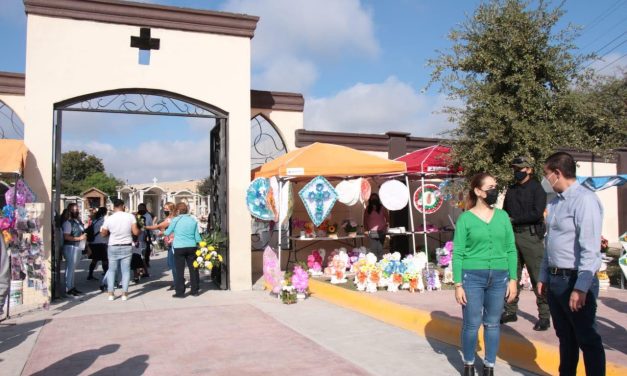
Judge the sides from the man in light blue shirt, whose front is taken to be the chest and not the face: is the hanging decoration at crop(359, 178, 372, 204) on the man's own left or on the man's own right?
on the man's own right

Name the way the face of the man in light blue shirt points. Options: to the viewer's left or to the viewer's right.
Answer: to the viewer's left

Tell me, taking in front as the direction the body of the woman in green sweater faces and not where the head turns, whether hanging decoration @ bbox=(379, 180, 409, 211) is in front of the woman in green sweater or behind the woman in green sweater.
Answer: behind

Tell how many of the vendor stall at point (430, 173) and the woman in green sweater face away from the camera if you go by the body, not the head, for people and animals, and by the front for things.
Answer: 0

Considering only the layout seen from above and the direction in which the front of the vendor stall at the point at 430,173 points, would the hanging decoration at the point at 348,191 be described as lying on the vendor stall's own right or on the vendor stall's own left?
on the vendor stall's own right

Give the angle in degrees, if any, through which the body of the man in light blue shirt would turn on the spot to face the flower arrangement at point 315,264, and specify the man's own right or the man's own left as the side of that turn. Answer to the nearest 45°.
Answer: approximately 90° to the man's own right

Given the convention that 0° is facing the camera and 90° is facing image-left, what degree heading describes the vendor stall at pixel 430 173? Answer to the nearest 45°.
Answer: approximately 0°

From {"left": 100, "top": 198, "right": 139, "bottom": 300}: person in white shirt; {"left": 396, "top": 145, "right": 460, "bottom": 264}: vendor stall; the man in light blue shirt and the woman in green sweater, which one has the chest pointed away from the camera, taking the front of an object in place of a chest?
the person in white shirt

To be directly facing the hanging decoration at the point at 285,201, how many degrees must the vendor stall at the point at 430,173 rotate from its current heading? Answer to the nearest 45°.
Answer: approximately 45° to its right

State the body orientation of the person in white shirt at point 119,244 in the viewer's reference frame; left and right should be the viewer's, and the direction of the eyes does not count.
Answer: facing away from the viewer

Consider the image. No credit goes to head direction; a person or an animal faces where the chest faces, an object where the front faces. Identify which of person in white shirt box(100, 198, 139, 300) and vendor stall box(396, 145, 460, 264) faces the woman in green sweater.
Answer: the vendor stall

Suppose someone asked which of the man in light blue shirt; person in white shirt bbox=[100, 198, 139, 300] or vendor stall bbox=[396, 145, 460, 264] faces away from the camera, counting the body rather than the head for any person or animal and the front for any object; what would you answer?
the person in white shirt

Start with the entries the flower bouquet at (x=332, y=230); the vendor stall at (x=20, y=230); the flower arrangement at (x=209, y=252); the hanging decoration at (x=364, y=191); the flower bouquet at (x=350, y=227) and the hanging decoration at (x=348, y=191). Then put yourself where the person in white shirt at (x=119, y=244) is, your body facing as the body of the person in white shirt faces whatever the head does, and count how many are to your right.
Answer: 5

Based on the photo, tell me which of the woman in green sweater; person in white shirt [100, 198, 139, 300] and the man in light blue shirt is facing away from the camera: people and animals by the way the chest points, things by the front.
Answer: the person in white shirt

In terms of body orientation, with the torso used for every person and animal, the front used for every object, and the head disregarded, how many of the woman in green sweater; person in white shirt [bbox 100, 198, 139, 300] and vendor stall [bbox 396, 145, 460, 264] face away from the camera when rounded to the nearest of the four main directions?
1

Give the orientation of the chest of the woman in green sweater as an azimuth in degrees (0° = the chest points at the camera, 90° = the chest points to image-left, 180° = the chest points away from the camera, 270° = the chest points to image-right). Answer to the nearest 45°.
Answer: approximately 0°
